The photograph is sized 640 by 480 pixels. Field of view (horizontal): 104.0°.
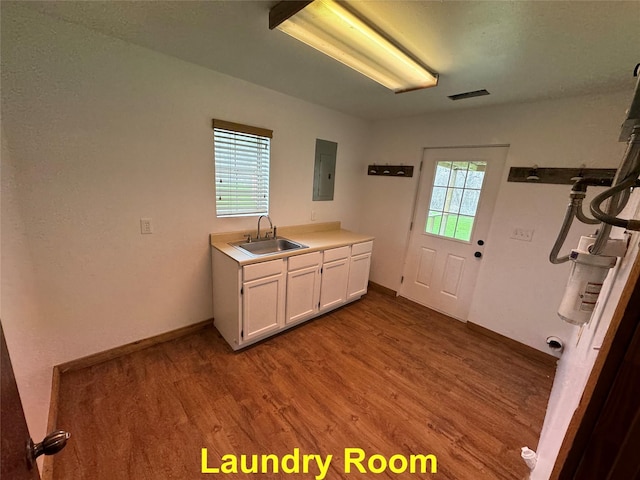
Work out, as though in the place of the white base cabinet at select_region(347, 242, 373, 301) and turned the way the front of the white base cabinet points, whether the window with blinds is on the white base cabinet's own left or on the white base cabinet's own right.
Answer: on the white base cabinet's own right

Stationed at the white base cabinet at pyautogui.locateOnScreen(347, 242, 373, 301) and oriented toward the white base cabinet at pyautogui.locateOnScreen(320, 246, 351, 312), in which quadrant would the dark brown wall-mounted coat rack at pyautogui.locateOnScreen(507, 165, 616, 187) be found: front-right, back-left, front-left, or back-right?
back-left

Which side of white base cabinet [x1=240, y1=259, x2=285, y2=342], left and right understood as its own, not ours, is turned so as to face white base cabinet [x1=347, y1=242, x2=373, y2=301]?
left

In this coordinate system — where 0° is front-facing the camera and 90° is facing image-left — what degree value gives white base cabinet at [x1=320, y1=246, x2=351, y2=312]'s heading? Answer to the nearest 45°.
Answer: approximately 315°

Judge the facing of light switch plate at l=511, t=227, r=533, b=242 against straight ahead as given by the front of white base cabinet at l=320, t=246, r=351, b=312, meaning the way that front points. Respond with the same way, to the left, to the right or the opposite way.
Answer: to the right

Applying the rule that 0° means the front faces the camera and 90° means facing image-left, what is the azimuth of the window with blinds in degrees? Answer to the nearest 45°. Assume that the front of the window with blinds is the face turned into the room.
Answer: approximately 315°

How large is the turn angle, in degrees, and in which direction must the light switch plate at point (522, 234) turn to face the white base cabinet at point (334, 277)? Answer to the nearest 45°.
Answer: approximately 45° to its right
